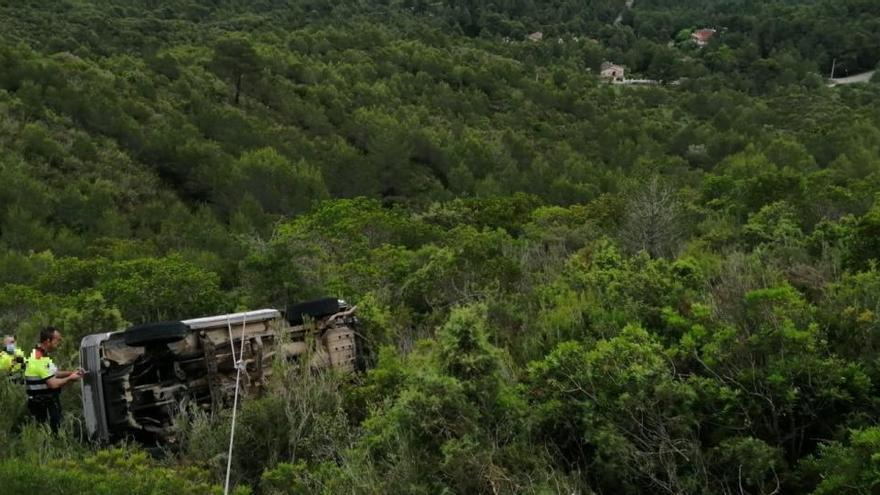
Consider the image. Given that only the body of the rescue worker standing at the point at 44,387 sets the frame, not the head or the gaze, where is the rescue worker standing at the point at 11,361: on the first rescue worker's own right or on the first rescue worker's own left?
on the first rescue worker's own left

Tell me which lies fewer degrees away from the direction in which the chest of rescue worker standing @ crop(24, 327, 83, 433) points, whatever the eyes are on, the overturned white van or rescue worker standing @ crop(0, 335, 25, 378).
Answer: the overturned white van

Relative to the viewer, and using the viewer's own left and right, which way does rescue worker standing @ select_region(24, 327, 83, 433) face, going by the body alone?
facing to the right of the viewer

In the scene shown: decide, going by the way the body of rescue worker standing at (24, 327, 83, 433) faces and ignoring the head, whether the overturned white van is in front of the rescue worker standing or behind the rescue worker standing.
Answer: in front
